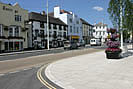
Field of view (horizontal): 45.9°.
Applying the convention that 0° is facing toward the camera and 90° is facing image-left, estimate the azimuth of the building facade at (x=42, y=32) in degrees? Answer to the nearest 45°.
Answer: approximately 315°

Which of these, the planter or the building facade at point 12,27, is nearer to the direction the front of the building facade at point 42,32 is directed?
the planter

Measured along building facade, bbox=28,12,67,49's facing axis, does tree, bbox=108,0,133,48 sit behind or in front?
in front

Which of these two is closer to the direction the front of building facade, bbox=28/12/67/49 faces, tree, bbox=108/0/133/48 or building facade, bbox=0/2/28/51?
the tree

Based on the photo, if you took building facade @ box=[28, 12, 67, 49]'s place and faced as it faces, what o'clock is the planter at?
The planter is roughly at 1 o'clock from the building facade.

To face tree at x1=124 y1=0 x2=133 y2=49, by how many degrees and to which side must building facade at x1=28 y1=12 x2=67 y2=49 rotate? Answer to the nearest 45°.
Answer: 0° — it already faces it

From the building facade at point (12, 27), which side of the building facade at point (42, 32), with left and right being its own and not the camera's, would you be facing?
right

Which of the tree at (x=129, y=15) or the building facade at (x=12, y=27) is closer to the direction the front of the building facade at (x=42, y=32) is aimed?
the tree
